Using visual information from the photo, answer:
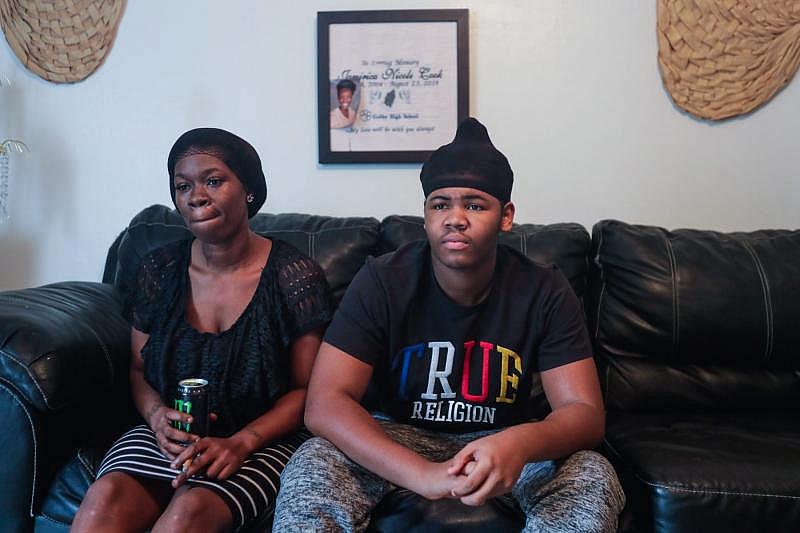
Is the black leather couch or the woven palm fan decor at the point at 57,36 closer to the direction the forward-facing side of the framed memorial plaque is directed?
the black leather couch

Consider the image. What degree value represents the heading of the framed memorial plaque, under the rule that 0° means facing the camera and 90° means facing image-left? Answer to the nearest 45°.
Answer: approximately 0°

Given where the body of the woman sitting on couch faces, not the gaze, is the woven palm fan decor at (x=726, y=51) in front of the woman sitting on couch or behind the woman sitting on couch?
behind

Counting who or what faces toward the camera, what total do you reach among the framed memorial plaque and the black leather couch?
2

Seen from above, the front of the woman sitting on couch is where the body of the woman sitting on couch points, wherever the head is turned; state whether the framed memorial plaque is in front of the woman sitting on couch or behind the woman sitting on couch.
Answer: behind

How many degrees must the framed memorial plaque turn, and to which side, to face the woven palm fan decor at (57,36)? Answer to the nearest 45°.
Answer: approximately 90° to its right

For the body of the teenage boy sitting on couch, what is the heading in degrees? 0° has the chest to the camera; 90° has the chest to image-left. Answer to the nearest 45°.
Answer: approximately 0°

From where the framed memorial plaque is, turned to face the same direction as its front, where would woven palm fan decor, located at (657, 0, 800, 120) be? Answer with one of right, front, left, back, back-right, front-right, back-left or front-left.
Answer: left
